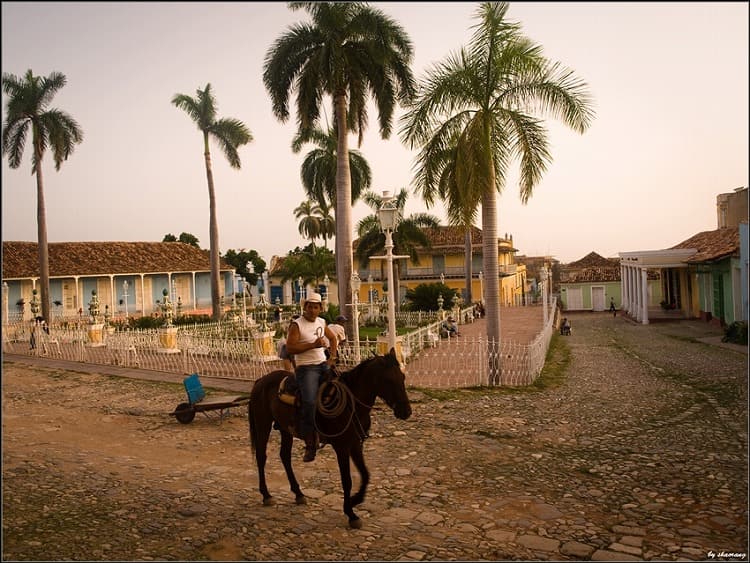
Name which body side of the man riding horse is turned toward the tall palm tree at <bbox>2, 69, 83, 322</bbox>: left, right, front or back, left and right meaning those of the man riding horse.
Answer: back

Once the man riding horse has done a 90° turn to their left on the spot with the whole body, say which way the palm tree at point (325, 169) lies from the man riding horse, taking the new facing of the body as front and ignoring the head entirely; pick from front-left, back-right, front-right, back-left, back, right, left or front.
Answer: front-left

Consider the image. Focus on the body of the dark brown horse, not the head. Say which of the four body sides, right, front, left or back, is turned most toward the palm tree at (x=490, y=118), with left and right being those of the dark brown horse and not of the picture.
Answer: left

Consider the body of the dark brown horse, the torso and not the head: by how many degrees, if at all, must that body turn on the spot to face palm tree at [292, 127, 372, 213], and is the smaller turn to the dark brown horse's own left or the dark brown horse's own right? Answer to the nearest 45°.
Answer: approximately 135° to the dark brown horse's own left

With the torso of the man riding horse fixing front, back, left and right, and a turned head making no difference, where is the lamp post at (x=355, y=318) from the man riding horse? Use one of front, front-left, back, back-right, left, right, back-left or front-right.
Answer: back-left

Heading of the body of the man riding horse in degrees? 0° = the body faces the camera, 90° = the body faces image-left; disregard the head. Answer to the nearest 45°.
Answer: approximately 315°

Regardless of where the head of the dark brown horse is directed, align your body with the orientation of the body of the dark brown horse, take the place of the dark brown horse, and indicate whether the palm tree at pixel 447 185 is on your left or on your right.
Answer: on your left

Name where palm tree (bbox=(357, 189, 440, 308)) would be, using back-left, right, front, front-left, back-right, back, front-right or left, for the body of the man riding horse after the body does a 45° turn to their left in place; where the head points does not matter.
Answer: left

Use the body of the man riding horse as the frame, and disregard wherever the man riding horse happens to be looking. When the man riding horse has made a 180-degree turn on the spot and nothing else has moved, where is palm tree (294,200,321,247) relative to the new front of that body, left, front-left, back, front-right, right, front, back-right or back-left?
front-right

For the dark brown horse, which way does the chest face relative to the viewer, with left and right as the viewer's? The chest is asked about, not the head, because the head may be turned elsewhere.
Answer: facing the viewer and to the right of the viewer

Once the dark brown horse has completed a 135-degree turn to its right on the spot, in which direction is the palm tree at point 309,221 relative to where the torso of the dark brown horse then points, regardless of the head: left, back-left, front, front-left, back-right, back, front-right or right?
right
